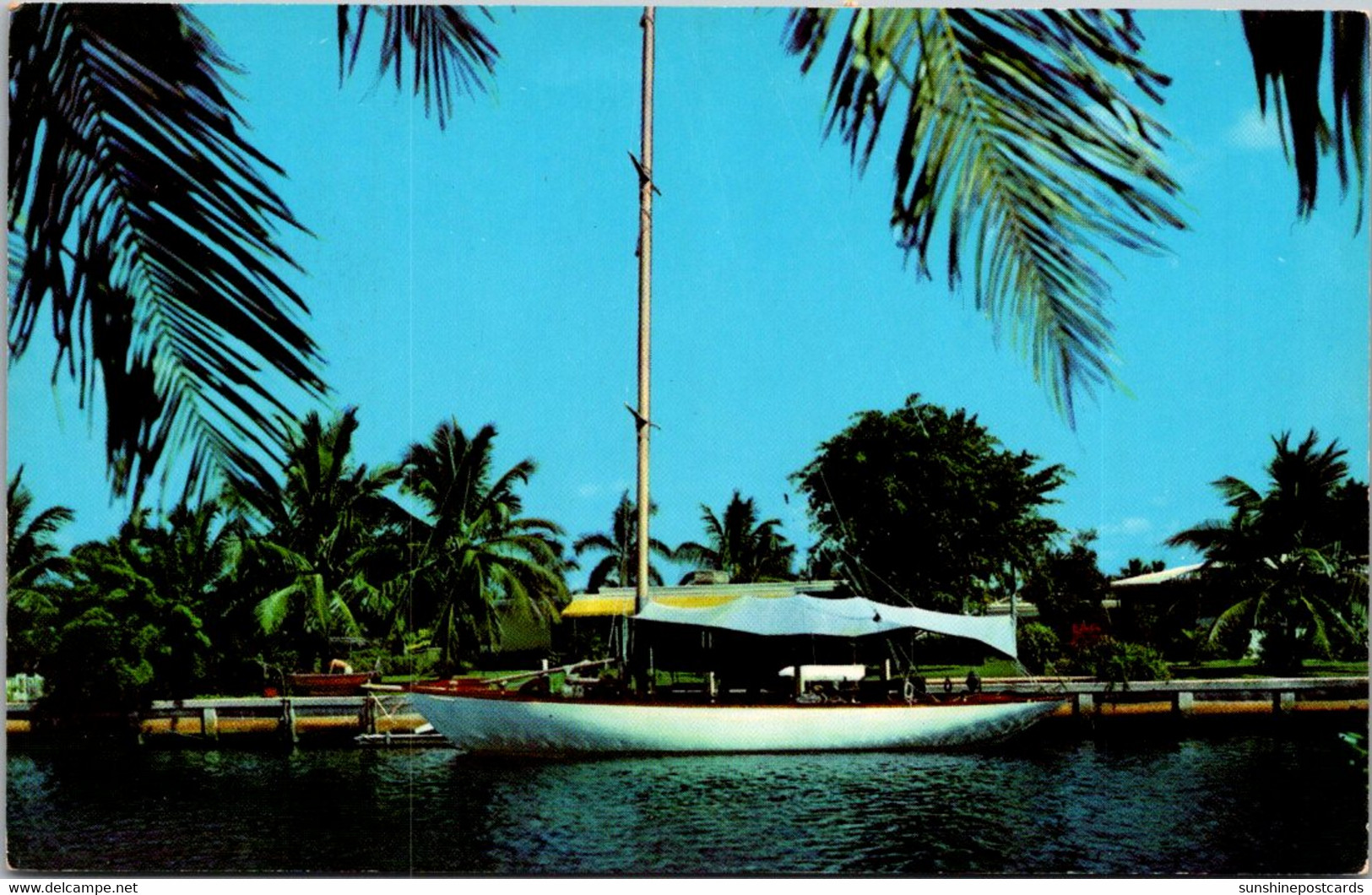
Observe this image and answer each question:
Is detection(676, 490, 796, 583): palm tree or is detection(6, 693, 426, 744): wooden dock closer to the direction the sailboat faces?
the wooden dock

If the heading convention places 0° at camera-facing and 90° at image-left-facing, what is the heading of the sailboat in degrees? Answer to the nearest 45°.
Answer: approximately 90°

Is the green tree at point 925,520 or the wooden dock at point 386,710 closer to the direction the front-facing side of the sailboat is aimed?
the wooden dock
